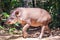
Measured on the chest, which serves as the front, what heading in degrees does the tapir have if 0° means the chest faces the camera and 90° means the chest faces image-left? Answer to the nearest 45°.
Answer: approximately 90°
